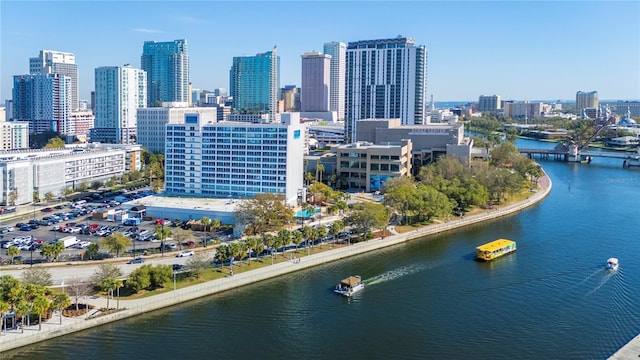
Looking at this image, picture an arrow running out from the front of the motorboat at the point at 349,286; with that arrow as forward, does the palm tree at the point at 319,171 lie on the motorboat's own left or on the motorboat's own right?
on the motorboat's own right

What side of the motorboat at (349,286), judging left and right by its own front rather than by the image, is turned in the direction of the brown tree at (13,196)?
right

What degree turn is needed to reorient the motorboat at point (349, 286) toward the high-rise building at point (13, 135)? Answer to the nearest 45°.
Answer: approximately 90° to its right

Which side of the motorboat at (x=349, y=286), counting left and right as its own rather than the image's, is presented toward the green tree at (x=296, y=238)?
right

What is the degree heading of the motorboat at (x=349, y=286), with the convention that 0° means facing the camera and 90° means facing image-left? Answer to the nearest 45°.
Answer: approximately 45°

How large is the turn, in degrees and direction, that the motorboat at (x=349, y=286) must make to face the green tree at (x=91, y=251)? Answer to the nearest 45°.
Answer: approximately 45° to its right

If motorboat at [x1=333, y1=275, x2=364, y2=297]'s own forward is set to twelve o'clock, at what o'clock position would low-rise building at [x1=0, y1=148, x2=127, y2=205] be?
The low-rise building is roughly at 3 o'clock from the motorboat.

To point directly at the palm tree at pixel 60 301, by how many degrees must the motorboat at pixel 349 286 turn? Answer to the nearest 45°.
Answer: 0° — it already faces it

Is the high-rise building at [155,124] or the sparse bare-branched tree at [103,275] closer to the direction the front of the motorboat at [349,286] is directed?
the sparse bare-branched tree
